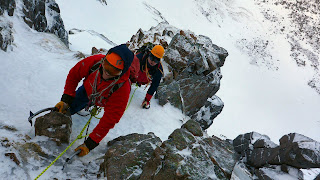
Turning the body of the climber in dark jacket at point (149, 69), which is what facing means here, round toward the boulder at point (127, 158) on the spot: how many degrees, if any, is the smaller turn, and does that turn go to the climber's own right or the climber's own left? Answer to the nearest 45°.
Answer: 0° — they already face it

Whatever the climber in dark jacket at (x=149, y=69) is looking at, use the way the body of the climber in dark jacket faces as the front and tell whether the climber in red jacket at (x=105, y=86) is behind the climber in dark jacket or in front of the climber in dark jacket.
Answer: in front

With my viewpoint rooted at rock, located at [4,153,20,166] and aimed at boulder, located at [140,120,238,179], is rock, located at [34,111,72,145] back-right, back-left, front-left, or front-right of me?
front-left

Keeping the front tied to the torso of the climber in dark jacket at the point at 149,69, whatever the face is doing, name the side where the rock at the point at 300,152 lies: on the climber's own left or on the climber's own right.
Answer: on the climber's own left

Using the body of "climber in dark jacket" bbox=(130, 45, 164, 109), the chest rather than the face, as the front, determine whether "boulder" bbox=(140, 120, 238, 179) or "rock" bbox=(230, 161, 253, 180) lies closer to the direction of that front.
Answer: the boulder

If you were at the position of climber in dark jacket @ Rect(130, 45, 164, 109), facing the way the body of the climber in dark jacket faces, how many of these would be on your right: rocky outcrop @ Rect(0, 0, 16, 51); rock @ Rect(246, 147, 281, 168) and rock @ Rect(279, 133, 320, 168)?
1

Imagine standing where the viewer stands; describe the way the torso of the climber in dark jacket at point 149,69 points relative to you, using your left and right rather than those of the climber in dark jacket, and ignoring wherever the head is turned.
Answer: facing the viewer

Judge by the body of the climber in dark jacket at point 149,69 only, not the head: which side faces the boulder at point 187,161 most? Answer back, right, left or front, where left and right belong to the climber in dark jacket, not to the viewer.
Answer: front

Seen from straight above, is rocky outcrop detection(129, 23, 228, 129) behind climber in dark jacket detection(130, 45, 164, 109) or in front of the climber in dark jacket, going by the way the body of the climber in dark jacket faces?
behind

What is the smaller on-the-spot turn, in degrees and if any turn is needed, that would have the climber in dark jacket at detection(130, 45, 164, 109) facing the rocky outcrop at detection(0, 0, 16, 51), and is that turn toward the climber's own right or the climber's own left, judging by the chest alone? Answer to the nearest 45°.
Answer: approximately 90° to the climber's own right

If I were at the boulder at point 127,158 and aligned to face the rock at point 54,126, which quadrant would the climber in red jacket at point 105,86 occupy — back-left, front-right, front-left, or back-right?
front-right

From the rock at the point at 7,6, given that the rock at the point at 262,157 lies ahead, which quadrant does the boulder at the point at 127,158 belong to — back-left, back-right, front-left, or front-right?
front-right
